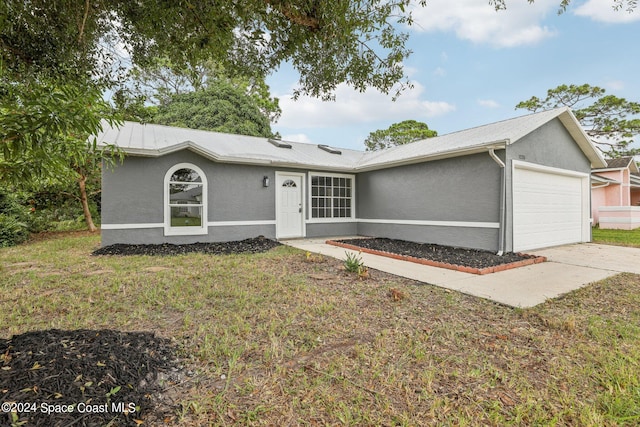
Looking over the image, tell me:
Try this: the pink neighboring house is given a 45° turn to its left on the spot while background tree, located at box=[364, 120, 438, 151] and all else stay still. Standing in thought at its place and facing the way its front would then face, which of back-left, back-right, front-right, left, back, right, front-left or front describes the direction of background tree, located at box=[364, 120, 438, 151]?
back

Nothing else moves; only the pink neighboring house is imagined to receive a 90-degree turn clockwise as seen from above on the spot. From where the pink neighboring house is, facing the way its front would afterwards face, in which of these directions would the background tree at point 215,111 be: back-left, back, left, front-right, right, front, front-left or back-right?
front

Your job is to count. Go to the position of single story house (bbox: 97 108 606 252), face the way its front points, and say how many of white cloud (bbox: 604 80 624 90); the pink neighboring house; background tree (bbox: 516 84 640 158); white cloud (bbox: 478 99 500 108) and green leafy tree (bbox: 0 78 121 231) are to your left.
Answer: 4

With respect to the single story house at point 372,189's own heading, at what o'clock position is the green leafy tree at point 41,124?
The green leafy tree is roughly at 2 o'clock from the single story house.

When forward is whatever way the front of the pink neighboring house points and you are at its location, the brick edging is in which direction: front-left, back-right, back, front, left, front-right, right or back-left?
front-right

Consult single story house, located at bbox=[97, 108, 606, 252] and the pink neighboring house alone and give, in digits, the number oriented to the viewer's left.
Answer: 0

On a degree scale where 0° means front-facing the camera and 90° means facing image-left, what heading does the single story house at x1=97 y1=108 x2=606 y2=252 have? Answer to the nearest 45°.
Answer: approximately 315°

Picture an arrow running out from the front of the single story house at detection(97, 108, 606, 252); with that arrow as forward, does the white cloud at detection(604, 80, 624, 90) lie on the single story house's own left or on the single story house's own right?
on the single story house's own left
